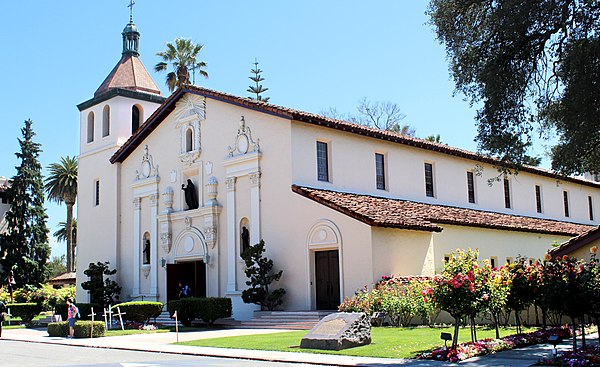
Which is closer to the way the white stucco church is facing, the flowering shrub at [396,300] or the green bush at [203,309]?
the green bush

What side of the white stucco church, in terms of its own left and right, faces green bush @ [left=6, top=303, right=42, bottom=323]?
front

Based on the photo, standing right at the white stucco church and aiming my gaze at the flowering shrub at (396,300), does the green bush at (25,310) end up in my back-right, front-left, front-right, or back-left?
front-right

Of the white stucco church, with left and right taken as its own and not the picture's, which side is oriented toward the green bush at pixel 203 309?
front

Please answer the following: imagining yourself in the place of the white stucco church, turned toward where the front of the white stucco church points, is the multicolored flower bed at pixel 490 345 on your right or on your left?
on your left

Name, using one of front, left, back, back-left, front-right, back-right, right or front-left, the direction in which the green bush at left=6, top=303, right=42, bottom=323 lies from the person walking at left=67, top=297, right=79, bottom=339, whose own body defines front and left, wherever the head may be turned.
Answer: right

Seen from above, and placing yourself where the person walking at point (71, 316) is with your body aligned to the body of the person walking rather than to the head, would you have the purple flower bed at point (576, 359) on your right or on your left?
on your left

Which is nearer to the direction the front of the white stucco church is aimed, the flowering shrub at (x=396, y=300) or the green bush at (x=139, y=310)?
the green bush

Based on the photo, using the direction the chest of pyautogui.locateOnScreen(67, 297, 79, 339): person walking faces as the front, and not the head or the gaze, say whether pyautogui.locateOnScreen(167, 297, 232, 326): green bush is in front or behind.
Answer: behind

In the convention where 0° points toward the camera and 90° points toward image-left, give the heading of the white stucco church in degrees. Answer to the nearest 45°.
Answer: approximately 45°

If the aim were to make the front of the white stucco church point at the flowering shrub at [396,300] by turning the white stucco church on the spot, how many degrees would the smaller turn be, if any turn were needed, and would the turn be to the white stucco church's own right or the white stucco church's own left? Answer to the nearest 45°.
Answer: approximately 90° to the white stucco church's own left

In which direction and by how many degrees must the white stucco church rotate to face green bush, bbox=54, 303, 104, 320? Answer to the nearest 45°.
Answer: approximately 45° to its right
